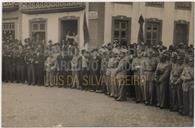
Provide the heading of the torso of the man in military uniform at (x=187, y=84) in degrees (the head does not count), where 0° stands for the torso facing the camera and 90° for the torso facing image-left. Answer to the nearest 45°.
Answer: approximately 45°

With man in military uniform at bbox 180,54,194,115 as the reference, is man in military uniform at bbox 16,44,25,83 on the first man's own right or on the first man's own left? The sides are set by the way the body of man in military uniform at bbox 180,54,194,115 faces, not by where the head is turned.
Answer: on the first man's own right

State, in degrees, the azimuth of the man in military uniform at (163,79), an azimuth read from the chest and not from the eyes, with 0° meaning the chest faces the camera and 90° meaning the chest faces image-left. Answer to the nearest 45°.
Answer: approximately 45°

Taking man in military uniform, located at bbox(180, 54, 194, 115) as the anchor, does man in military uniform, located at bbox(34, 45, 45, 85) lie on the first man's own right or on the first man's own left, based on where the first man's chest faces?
on the first man's own right

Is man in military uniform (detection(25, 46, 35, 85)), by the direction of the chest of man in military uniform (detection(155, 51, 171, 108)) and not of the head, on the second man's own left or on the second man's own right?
on the second man's own right

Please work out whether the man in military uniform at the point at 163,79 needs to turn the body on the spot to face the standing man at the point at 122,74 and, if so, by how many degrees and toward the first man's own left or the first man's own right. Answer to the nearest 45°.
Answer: approximately 45° to the first man's own right
